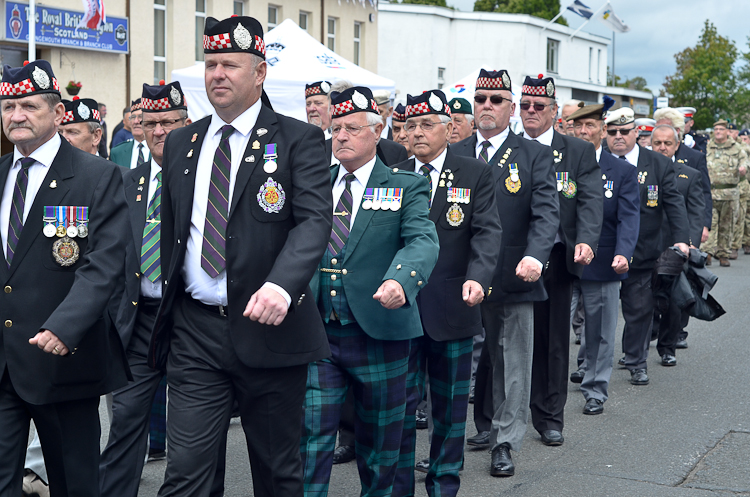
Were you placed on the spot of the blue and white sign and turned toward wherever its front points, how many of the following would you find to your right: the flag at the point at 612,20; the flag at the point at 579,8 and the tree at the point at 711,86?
0

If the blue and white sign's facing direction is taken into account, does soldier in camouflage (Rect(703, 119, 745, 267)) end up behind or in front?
in front

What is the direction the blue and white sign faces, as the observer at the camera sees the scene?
facing the viewer and to the right of the viewer

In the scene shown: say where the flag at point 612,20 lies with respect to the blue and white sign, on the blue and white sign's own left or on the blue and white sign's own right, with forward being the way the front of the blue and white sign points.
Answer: on the blue and white sign's own left

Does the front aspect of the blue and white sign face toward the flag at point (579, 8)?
no

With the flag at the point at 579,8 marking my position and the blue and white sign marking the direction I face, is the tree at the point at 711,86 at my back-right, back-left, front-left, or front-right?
back-left

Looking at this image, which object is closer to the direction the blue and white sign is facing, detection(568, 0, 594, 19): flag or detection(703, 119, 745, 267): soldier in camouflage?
the soldier in camouflage

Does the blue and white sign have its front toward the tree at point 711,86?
no
